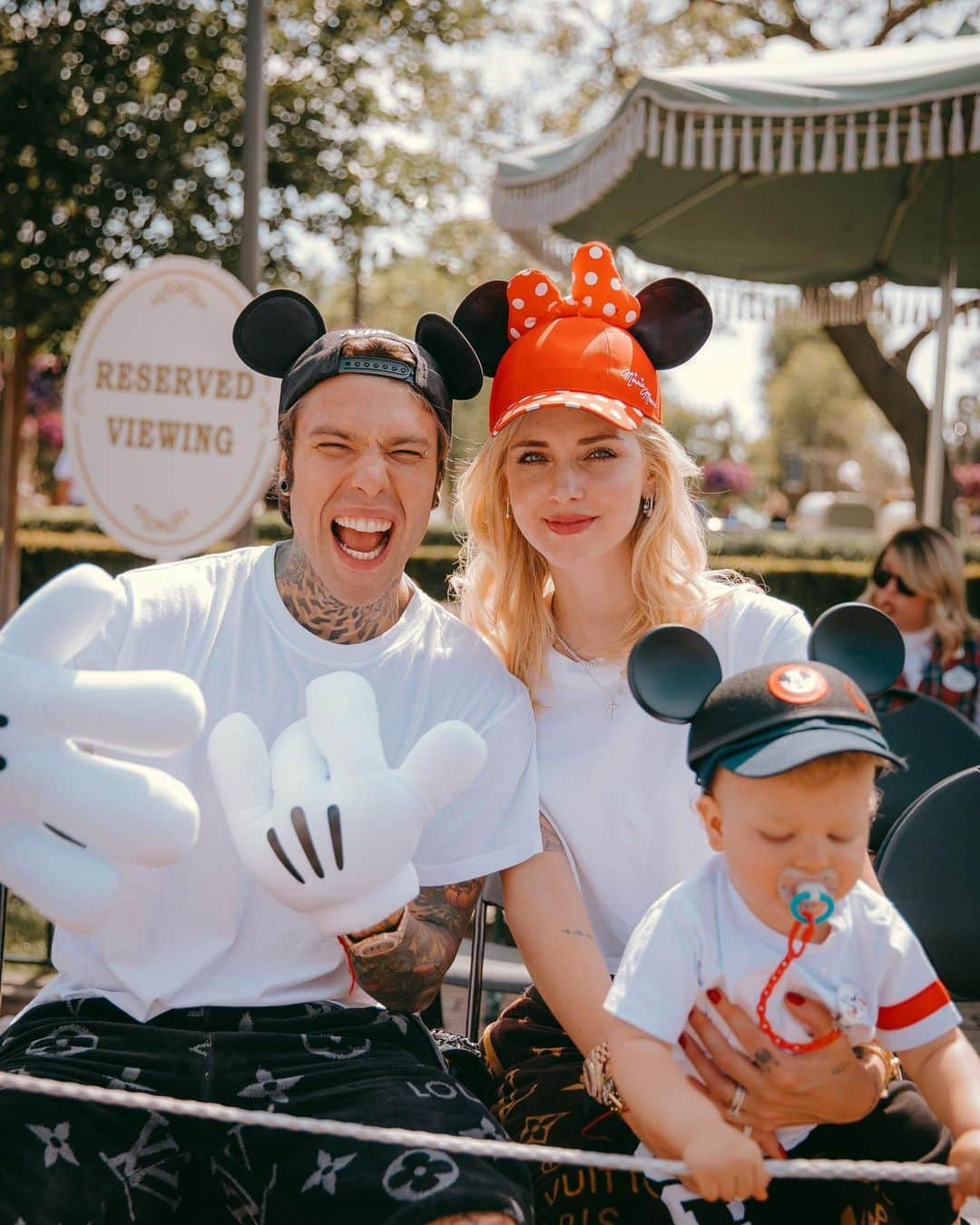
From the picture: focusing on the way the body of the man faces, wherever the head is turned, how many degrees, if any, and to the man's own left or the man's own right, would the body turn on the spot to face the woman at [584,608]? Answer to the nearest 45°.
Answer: approximately 135° to the man's own left

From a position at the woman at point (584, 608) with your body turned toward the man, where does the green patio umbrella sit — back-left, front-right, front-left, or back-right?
back-right

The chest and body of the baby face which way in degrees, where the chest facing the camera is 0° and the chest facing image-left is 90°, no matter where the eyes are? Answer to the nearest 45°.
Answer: approximately 0°

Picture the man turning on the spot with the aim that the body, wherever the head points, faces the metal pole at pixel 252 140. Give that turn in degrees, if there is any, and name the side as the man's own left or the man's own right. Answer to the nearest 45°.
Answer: approximately 180°

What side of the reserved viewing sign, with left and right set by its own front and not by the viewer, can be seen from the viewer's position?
front

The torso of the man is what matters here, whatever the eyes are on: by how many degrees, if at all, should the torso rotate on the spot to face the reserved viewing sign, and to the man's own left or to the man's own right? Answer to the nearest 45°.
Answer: approximately 180°

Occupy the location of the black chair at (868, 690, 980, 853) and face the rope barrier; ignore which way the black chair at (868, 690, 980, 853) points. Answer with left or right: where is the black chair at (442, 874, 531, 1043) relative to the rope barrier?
right

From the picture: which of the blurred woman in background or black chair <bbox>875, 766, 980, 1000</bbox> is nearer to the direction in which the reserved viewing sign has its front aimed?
the black chair

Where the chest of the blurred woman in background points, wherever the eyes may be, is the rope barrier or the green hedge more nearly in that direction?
the rope barrier

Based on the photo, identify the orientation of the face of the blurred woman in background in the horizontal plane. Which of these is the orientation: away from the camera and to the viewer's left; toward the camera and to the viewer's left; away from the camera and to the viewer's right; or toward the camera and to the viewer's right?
toward the camera and to the viewer's left

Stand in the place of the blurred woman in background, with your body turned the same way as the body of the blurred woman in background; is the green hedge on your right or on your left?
on your right

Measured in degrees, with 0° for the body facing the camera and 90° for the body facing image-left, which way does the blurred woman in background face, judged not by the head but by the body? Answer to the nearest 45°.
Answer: approximately 45°

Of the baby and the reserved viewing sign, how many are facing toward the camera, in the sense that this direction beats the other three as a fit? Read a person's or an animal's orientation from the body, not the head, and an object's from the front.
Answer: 2

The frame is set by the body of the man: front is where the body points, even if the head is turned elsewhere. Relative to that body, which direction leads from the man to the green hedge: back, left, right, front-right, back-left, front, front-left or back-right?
back

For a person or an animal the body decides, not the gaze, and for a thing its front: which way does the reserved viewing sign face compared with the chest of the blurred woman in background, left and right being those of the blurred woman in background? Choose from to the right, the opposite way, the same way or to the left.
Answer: to the left
